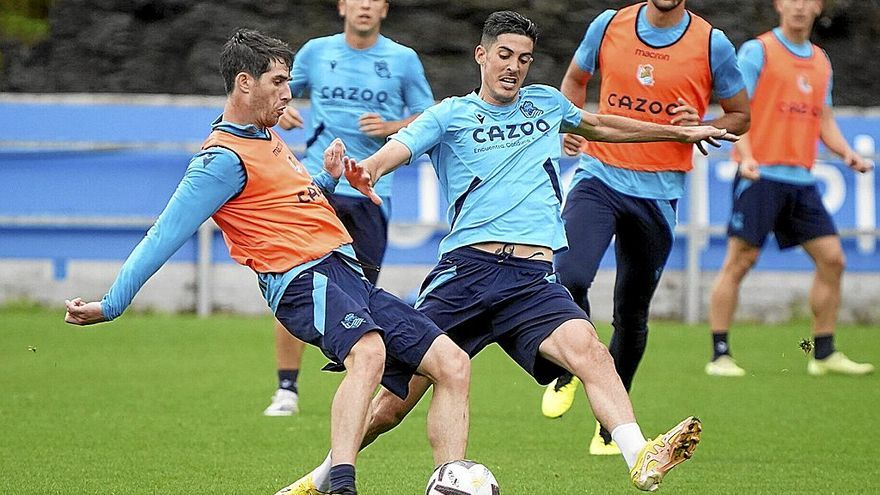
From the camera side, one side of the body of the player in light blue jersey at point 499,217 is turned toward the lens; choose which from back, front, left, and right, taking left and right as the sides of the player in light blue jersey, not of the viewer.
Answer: front

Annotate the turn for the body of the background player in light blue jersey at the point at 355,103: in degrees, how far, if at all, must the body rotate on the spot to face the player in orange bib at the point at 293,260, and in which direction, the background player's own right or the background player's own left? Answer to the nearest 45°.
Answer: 0° — they already face them

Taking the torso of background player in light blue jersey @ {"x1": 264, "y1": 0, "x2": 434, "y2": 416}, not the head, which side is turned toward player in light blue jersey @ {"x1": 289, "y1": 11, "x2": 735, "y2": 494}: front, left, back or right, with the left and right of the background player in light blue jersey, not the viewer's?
front

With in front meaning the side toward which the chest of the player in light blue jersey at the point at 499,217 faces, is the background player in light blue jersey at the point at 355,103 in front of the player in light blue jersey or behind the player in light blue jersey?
behind

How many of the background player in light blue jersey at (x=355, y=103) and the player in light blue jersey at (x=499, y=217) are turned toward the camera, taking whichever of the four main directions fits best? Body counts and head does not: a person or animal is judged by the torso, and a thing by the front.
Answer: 2

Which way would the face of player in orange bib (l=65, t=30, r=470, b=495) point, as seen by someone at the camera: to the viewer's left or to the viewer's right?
to the viewer's right

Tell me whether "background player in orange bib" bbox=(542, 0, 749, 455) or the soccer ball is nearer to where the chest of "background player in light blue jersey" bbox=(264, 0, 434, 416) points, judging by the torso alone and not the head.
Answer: the soccer ball

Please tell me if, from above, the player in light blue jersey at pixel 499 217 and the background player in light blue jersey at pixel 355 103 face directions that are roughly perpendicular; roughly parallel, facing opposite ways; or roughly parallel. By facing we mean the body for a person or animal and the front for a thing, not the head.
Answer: roughly parallel

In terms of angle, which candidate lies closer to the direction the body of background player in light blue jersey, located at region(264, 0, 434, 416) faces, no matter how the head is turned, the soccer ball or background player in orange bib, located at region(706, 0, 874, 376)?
the soccer ball

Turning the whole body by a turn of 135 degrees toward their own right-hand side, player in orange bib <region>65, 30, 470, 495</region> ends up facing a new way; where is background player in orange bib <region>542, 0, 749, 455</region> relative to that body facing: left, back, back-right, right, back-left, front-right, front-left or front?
back-right

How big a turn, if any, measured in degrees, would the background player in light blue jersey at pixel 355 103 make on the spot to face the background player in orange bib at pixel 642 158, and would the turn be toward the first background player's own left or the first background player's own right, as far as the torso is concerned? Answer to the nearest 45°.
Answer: approximately 45° to the first background player's own left

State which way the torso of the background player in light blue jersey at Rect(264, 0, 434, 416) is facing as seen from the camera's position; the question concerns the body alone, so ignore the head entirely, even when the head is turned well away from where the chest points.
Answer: toward the camera

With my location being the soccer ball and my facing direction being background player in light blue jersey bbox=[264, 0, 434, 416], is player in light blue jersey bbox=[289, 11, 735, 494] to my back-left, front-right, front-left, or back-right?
front-right

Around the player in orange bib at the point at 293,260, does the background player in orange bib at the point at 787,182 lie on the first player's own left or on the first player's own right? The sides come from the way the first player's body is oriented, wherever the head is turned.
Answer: on the first player's own left

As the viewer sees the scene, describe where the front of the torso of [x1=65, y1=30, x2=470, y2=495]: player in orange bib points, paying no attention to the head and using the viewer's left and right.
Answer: facing the viewer and to the right of the viewer
